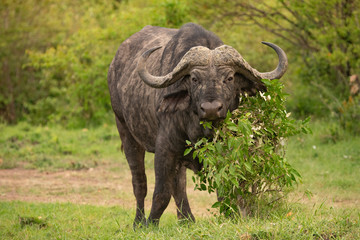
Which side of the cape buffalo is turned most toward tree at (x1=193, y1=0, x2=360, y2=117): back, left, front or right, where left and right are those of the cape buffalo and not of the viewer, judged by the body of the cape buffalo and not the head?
left

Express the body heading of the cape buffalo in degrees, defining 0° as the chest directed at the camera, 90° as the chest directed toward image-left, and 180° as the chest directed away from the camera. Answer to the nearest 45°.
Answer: approximately 315°
